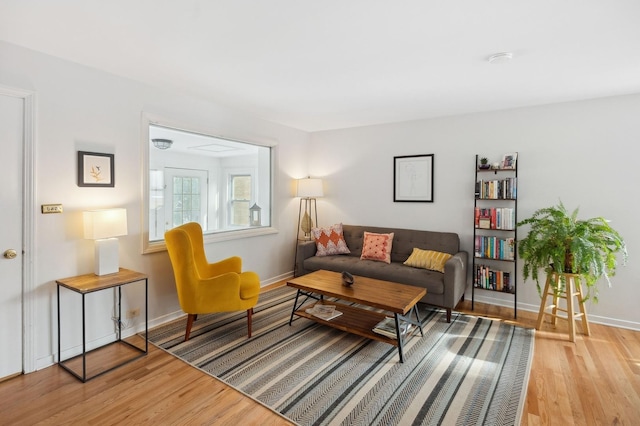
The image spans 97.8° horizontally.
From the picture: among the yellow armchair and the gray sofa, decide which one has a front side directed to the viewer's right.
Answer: the yellow armchair

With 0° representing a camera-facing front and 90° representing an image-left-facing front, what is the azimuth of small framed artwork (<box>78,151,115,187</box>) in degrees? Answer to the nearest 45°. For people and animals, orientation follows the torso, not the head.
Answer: approximately 315°

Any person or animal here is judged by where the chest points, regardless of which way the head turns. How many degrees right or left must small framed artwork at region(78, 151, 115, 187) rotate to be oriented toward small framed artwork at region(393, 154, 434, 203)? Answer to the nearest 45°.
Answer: approximately 45° to its left

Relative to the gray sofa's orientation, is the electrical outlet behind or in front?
in front

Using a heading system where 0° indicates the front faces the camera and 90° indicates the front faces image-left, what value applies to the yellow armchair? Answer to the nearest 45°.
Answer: approximately 270°

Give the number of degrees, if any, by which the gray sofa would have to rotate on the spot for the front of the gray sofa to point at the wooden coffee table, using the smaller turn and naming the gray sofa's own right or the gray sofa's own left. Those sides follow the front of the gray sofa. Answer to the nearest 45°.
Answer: approximately 45° to the gray sofa's own left

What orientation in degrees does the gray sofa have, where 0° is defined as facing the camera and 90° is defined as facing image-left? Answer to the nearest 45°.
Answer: approximately 45°

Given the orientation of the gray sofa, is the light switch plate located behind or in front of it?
in front

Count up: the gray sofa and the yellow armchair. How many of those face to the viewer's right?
1

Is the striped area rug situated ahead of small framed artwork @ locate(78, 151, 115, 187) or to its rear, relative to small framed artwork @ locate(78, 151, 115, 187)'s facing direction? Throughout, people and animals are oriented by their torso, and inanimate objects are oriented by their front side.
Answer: ahead

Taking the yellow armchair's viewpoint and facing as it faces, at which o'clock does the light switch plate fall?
The light switch plate is roughly at 6 o'clock from the yellow armchair.
